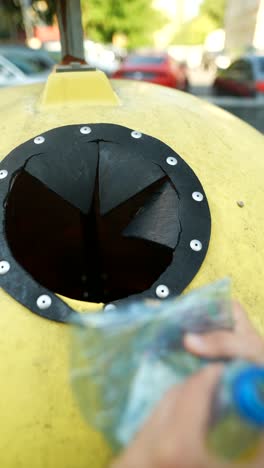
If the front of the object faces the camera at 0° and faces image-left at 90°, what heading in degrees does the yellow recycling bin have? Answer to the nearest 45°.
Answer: approximately 0°

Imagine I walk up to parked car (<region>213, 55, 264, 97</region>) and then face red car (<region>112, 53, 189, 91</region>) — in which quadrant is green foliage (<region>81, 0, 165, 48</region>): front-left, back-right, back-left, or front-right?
front-right

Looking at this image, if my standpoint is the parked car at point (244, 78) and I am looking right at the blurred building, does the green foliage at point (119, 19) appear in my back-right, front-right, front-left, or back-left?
front-left

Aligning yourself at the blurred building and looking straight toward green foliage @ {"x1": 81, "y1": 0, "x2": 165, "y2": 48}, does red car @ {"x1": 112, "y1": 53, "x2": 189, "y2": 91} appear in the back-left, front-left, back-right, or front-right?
front-left

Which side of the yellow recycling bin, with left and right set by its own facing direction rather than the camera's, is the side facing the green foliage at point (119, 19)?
back
